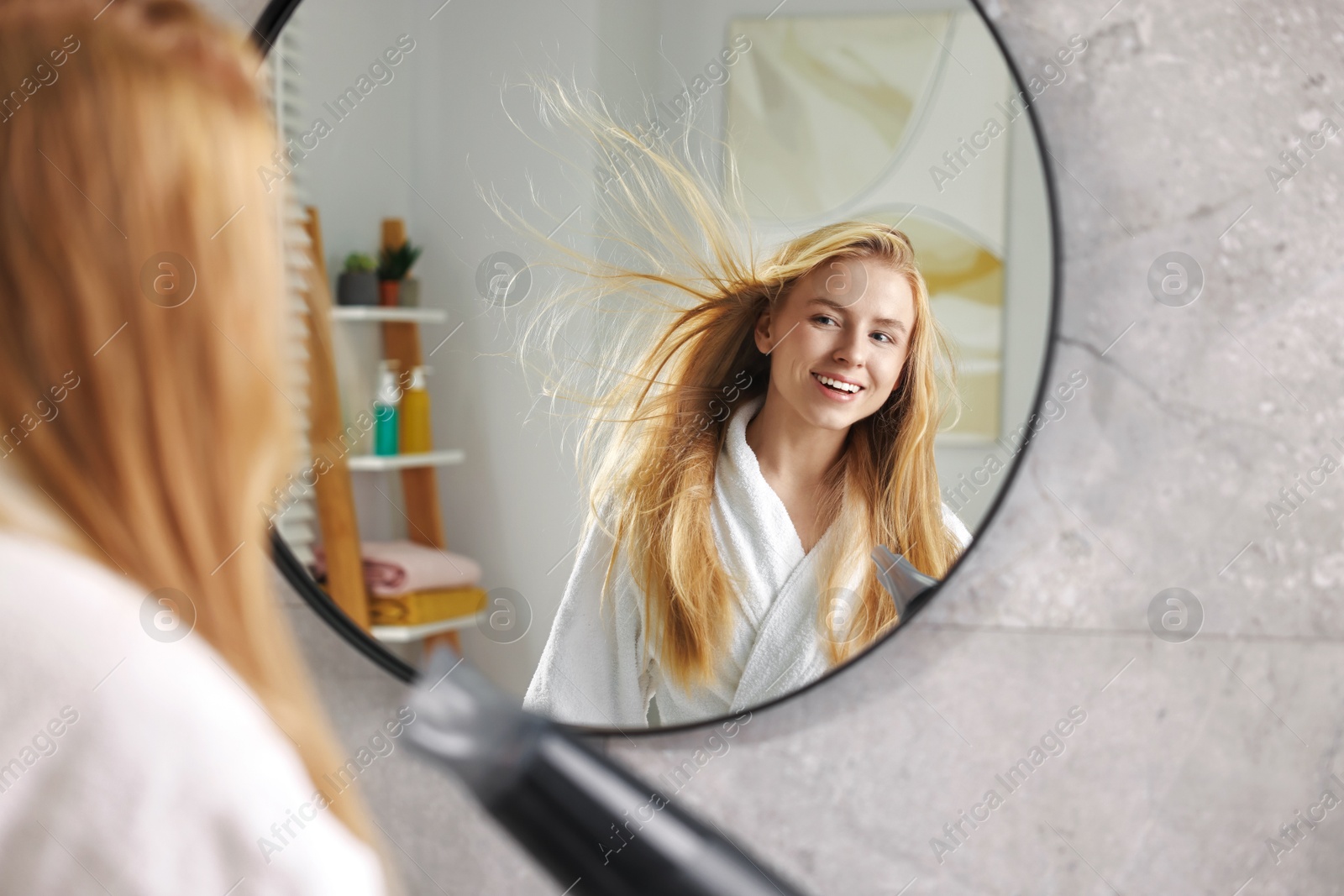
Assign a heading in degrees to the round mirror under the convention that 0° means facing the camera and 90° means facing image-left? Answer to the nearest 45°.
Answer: approximately 0°

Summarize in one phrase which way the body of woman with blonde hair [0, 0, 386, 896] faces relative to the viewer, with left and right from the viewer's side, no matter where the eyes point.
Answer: facing away from the viewer and to the right of the viewer

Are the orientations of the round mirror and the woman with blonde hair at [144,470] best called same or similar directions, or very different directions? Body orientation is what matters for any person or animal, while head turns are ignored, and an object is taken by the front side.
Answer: very different directions

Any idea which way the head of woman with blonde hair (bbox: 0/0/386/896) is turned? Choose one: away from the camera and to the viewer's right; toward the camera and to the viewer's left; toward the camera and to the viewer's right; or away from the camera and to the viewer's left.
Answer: away from the camera and to the viewer's right

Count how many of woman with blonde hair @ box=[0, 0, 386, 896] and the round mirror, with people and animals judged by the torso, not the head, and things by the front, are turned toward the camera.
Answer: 1
